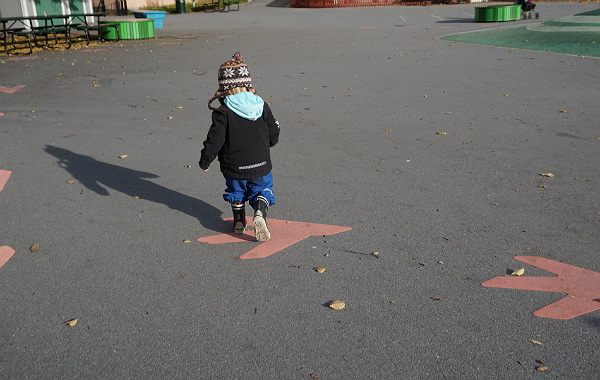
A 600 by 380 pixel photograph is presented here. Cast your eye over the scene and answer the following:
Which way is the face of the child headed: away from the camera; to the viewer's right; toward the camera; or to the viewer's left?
away from the camera

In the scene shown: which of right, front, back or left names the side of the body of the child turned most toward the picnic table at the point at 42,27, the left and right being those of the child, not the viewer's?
front

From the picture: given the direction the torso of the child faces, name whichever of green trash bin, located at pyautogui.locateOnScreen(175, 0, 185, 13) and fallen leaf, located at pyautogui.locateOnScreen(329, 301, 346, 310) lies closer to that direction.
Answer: the green trash bin

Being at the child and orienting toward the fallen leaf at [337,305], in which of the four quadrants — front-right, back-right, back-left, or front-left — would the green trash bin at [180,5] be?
back-left

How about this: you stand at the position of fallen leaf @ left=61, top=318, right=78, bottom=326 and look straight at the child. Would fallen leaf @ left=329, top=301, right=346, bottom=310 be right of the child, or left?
right

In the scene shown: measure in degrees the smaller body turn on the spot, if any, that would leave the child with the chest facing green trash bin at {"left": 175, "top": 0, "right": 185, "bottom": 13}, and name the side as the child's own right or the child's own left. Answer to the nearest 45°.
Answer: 0° — they already face it

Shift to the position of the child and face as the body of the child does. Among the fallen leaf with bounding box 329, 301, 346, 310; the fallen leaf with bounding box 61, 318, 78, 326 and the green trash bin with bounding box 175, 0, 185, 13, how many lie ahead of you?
1

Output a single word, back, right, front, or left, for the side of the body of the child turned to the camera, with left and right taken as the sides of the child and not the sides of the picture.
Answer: back

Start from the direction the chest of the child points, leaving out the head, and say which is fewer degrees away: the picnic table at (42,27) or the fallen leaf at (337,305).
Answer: the picnic table
